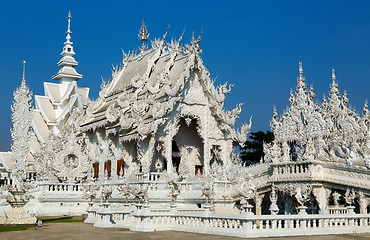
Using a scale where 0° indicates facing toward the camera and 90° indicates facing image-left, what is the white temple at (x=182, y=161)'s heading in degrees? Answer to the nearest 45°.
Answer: approximately 315°

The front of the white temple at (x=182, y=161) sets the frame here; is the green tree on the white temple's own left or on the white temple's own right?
on the white temple's own left
